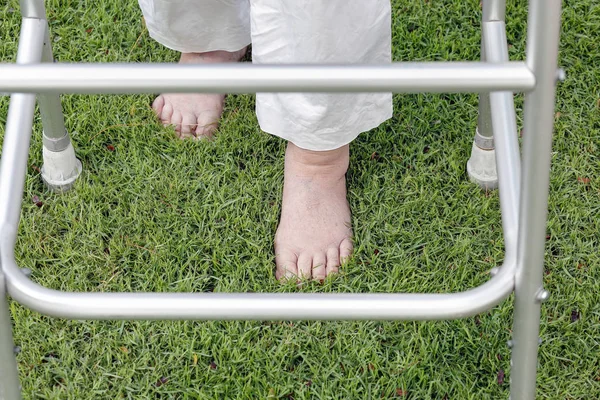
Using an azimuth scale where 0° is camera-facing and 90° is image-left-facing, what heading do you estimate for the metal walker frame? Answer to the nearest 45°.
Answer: approximately 0°
